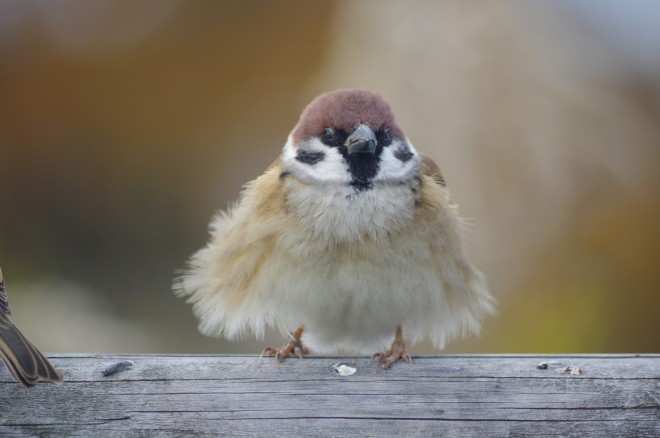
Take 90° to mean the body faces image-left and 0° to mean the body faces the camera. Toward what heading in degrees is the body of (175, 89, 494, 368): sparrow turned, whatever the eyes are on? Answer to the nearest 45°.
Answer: approximately 0°
